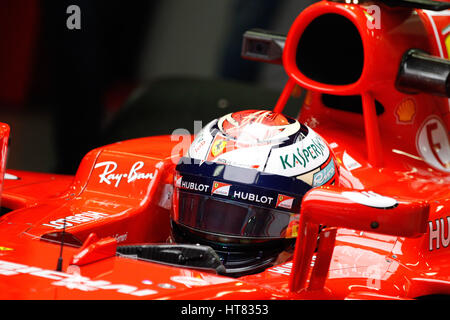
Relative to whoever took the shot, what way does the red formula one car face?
facing the viewer and to the left of the viewer
